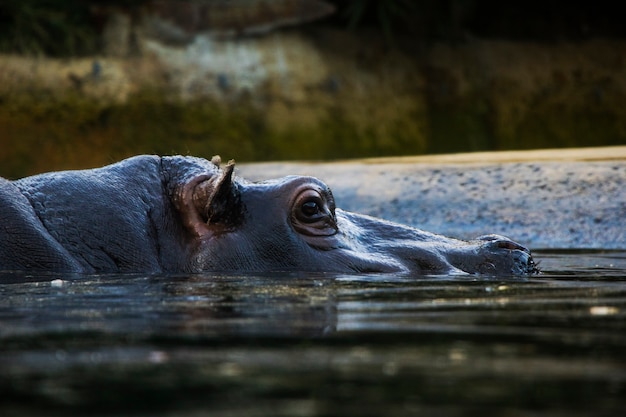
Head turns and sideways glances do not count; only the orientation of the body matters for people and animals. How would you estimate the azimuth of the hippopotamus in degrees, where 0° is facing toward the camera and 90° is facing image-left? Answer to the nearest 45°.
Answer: approximately 270°
